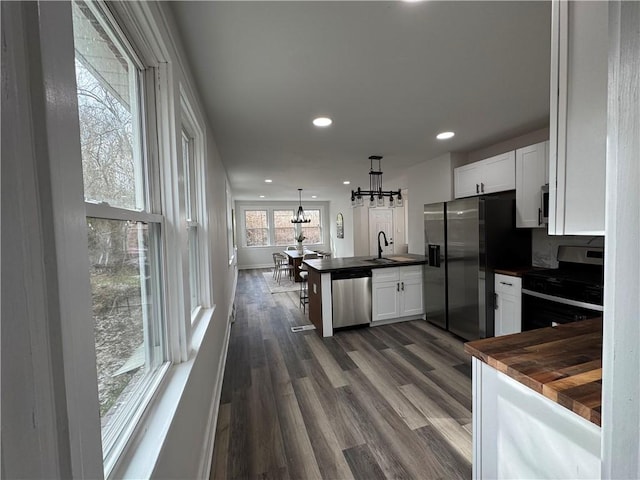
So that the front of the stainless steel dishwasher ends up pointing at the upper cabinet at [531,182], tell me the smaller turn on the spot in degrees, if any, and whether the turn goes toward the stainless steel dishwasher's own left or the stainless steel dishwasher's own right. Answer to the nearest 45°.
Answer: approximately 90° to the stainless steel dishwasher's own left

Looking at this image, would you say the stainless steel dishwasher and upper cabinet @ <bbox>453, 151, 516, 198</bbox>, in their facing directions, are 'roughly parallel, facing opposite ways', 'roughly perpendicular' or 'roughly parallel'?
roughly perpendicular

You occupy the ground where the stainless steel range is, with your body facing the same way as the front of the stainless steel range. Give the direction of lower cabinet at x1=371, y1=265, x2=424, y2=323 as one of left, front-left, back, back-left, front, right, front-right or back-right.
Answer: front-right

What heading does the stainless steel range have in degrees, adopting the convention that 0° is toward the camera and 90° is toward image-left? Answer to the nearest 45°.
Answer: approximately 45°

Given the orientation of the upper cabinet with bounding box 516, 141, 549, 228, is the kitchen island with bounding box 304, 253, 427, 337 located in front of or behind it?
in front

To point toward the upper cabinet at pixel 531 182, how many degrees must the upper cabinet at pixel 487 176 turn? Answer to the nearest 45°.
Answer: approximately 90° to its left

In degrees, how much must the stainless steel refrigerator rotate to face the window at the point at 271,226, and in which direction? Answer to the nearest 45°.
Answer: approximately 90° to its right

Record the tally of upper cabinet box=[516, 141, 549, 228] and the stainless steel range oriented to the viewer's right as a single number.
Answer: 0

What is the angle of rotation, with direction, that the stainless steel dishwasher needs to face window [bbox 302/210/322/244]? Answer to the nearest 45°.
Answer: approximately 180°
